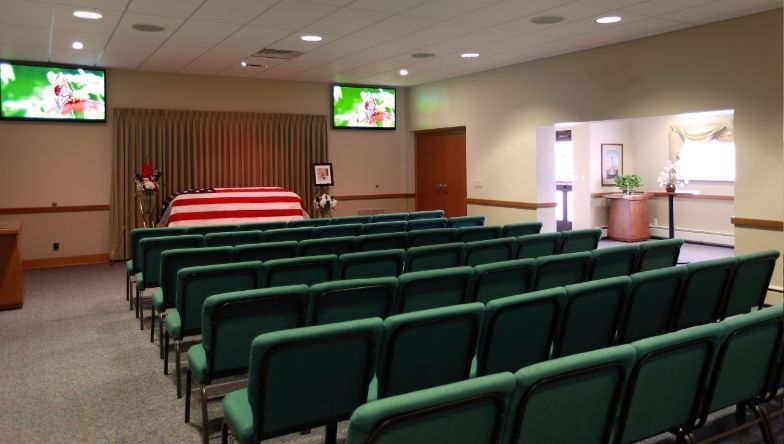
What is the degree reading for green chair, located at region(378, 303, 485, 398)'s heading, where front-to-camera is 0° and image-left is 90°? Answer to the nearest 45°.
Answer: approximately 135°

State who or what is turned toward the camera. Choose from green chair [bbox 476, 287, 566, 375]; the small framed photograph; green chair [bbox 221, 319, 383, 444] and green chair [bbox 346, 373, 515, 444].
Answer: the small framed photograph

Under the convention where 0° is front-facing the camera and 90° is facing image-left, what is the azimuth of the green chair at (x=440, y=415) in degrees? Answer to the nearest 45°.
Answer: approximately 135°

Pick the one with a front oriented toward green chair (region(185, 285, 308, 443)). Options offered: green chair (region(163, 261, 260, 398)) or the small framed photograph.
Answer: the small framed photograph

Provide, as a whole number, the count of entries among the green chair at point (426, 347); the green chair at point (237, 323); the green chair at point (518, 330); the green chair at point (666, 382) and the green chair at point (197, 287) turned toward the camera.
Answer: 0

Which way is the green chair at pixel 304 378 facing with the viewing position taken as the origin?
facing away from the viewer and to the left of the viewer

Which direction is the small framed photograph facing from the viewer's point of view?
toward the camera

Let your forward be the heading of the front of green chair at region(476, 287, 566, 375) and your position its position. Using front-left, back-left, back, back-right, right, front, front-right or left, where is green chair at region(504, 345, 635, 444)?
back-left

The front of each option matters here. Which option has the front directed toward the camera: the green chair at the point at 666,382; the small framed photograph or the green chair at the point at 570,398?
the small framed photograph

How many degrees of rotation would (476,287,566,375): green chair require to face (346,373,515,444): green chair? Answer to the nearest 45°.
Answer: approximately 135° to its left

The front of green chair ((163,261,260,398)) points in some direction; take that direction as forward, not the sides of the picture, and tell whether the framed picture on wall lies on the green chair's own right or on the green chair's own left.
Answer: on the green chair's own right

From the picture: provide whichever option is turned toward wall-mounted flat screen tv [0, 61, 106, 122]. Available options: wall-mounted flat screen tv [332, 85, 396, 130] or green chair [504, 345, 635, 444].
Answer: the green chair

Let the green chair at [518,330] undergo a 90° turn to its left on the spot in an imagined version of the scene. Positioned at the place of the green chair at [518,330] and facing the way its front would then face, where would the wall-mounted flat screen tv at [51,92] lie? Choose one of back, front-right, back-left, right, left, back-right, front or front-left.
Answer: right

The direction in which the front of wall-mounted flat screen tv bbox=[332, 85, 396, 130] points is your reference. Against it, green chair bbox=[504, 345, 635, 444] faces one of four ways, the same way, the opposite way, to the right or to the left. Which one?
the opposite way

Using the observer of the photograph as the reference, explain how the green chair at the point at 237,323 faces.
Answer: facing away from the viewer and to the left of the viewer
